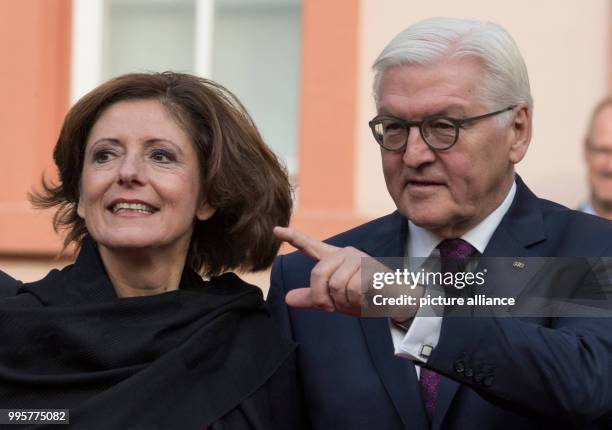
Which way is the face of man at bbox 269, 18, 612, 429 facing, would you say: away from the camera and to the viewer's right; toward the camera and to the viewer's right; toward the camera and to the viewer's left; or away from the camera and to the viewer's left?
toward the camera and to the viewer's left
